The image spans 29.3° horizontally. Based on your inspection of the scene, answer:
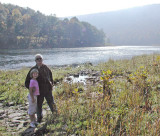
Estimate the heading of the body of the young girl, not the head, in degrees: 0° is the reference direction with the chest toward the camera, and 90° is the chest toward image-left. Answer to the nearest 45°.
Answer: approximately 315°
